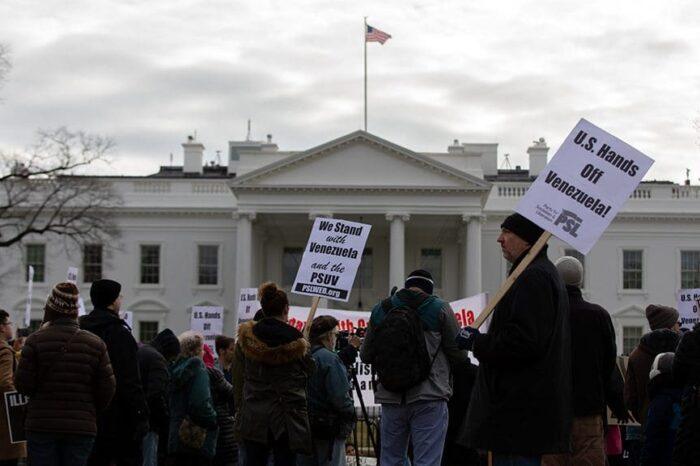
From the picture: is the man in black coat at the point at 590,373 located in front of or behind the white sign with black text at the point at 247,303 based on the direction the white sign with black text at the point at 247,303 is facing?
in front

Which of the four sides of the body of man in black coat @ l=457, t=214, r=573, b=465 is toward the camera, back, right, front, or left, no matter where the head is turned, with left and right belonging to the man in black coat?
left

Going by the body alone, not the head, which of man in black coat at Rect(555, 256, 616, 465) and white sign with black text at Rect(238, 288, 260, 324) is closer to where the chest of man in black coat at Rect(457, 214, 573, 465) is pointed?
the white sign with black text

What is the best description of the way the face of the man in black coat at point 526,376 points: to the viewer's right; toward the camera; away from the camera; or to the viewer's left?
to the viewer's left

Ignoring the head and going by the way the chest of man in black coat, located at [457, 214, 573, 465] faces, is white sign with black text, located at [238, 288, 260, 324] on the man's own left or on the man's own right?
on the man's own right

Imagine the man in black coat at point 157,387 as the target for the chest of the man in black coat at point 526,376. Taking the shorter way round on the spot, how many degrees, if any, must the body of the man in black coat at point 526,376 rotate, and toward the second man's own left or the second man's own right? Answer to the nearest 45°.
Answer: approximately 45° to the second man's own right

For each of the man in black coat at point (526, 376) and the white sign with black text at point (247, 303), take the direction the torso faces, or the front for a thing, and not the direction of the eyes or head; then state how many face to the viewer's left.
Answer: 1

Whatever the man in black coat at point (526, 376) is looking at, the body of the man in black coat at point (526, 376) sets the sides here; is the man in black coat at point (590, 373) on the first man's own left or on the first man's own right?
on the first man's own right

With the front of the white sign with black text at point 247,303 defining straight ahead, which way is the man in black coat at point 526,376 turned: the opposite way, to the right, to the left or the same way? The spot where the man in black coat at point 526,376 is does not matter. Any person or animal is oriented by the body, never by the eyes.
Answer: to the right

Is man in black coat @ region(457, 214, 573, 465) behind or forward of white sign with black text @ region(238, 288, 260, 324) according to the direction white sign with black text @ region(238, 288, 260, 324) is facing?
forward

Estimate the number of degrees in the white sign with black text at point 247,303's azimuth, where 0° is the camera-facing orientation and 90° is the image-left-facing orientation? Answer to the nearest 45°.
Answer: approximately 0°

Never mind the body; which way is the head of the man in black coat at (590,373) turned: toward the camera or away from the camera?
away from the camera
